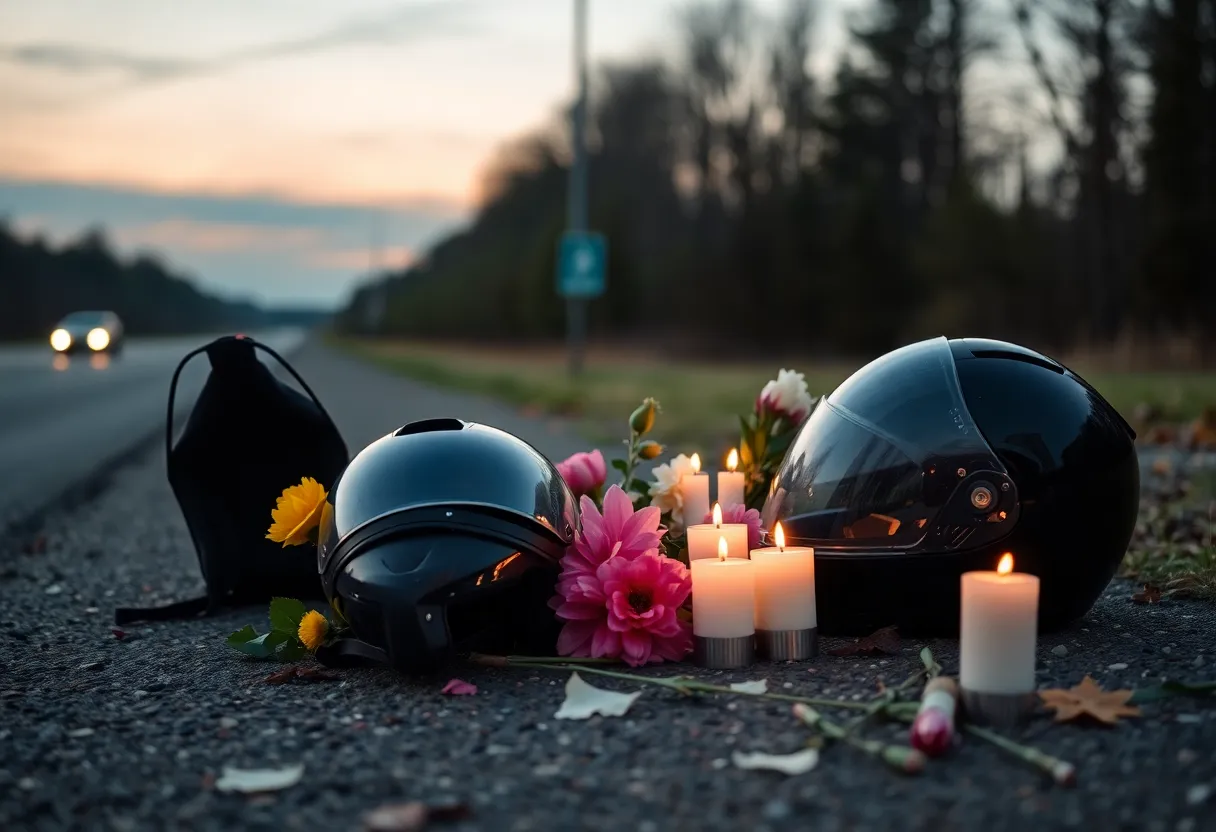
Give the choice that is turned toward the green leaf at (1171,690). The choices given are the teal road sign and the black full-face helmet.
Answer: the teal road sign

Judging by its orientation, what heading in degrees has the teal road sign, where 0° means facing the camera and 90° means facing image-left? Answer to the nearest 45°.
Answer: approximately 0°

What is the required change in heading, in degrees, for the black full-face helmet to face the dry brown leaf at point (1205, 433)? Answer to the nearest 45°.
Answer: approximately 90° to its right

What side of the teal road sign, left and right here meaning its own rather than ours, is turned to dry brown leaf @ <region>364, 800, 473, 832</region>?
front

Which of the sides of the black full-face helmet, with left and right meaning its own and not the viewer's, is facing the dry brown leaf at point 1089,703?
left

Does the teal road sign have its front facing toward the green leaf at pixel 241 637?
yes

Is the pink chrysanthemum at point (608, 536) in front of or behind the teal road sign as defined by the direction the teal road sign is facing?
in front

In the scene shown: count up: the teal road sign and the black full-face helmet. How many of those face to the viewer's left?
1

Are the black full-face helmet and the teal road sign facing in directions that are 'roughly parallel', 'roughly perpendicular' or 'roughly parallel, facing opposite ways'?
roughly perpendicular

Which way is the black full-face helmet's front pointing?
to the viewer's left

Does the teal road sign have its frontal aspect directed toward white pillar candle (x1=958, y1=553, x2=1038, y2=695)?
yes

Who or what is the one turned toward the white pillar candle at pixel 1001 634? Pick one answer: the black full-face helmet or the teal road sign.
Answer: the teal road sign

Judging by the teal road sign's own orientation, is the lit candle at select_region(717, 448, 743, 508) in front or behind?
in front
